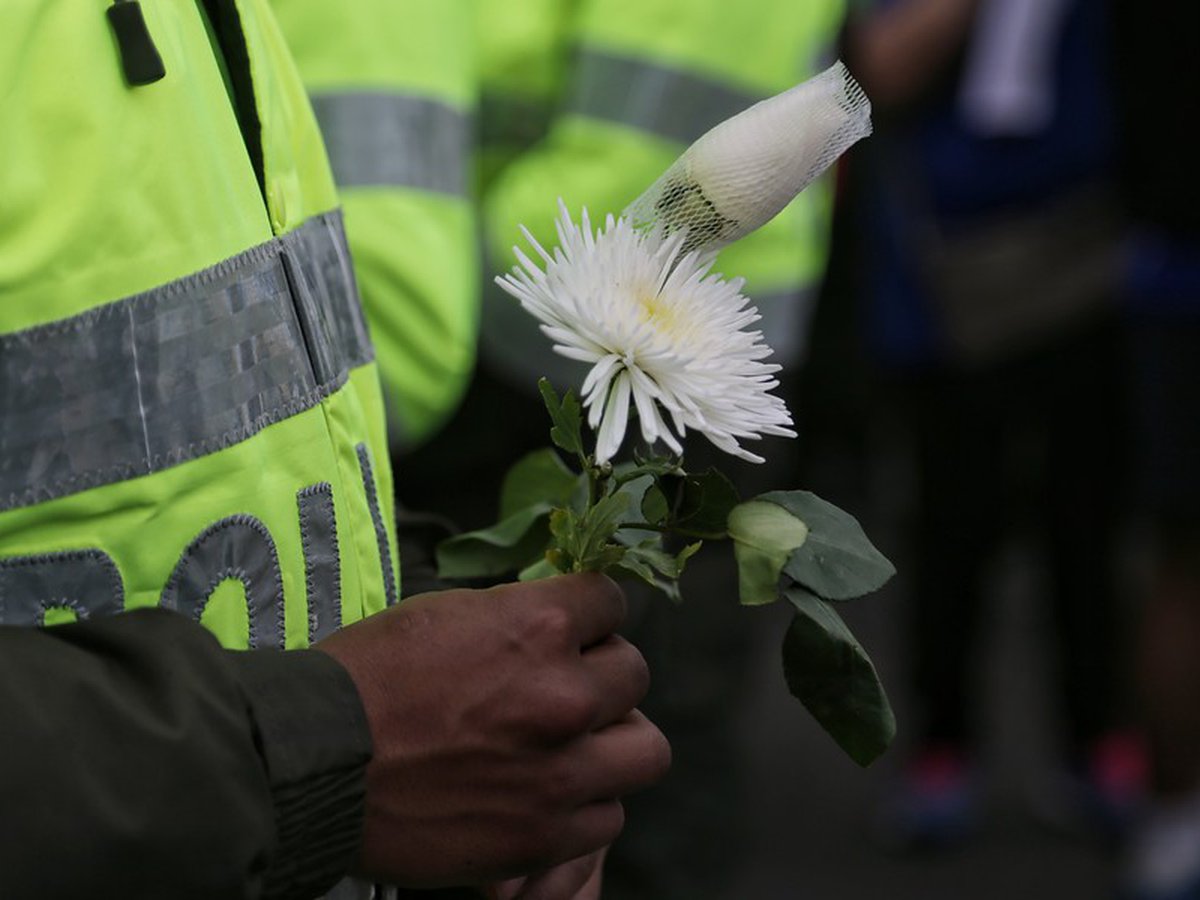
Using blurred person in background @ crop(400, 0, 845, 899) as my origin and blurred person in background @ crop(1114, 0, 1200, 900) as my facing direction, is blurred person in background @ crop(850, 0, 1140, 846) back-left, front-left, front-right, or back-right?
front-left

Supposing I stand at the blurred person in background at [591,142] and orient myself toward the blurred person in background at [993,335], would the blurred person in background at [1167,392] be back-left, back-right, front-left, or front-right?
front-right
